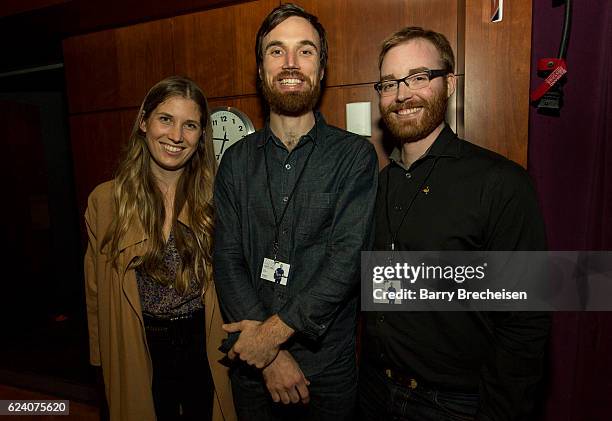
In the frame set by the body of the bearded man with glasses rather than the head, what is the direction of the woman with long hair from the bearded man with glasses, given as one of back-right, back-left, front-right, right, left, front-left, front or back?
front-right

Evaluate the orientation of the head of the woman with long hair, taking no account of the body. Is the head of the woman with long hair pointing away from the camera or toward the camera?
toward the camera

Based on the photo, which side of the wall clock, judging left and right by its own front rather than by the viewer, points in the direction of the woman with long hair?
front

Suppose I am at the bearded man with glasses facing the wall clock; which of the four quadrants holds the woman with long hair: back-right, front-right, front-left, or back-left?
front-left

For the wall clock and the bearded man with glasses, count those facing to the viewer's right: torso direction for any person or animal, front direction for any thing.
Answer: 0

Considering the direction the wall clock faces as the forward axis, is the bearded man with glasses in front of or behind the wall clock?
in front

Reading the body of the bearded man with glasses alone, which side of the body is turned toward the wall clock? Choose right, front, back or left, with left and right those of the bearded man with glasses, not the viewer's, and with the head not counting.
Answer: right

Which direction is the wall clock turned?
toward the camera
